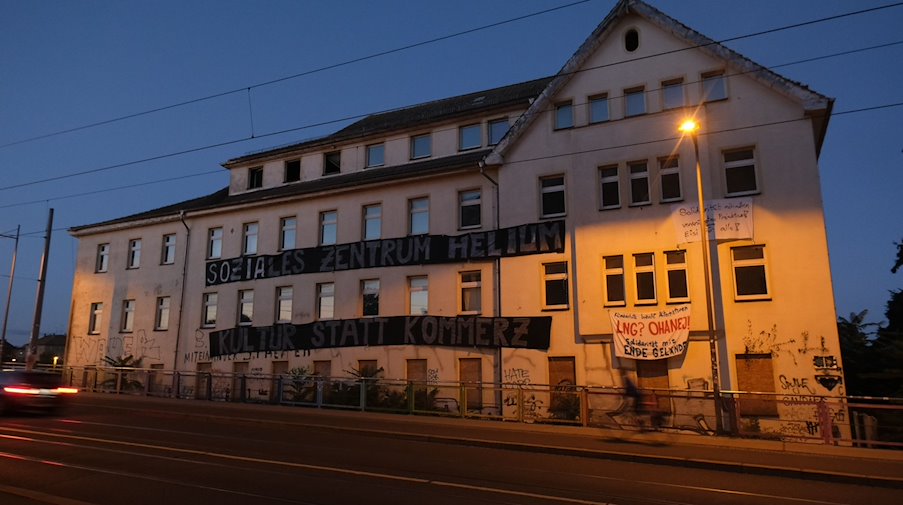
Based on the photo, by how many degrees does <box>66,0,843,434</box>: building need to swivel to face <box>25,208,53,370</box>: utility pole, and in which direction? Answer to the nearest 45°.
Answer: approximately 45° to its right

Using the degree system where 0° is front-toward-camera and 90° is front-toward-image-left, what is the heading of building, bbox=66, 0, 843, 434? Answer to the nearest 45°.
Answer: approximately 45°
